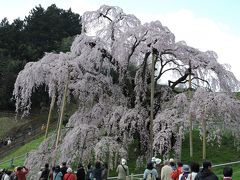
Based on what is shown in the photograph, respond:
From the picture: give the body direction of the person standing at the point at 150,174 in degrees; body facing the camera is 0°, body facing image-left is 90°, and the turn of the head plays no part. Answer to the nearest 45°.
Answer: approximately 180°
